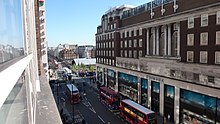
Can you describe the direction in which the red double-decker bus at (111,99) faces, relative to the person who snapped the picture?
facing the viewer and to the right of the viewer

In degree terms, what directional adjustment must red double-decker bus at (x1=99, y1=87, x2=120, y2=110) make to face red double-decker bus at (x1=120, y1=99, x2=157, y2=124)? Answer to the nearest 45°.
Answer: approximately 45° to its right

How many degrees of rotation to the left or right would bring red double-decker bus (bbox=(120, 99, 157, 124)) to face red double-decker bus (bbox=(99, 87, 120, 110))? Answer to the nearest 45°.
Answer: approximately 180°

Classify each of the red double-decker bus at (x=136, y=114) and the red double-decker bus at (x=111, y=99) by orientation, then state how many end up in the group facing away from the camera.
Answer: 0

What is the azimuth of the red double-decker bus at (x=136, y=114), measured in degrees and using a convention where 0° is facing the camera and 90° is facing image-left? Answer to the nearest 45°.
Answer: approximately 315°

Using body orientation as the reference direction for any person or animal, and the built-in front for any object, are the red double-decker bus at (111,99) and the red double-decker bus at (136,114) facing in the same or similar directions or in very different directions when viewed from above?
same or similar directions
